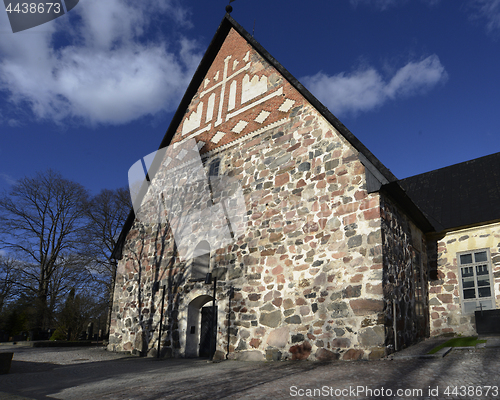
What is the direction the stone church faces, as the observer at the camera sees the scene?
facing the viewer and to the left of the viewer

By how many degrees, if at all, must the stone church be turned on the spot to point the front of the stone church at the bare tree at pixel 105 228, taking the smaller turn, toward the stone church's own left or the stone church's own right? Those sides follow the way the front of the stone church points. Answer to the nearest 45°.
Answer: approximately 90° to the stone church's own right

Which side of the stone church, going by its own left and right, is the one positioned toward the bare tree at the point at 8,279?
right
